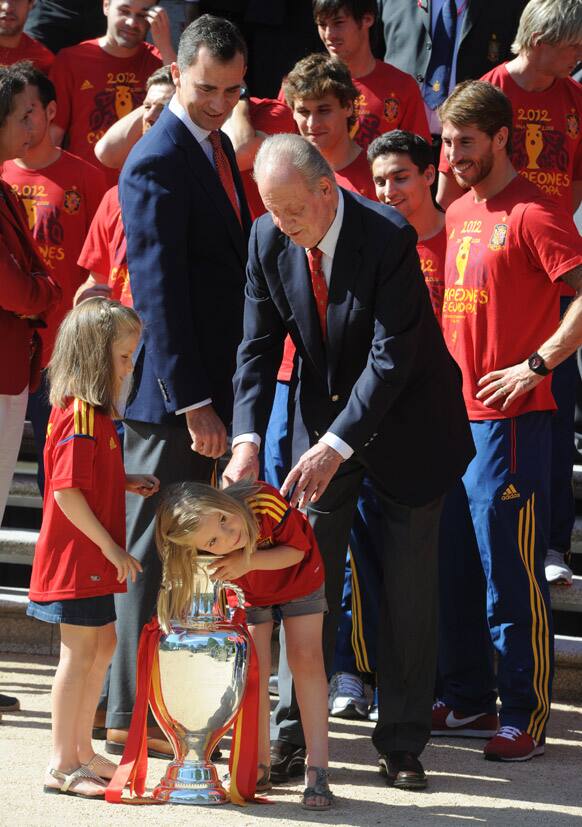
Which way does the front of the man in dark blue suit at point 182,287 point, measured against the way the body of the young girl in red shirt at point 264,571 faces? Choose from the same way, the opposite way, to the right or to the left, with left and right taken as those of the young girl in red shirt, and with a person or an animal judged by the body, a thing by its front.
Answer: to the left

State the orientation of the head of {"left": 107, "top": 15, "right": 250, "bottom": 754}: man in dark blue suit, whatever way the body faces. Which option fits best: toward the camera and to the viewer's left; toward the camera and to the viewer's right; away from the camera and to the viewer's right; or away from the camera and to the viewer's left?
toward the camera and to the viewer's right

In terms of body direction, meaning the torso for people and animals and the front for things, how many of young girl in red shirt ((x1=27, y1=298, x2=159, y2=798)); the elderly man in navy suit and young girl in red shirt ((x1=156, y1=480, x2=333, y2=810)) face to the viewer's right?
1

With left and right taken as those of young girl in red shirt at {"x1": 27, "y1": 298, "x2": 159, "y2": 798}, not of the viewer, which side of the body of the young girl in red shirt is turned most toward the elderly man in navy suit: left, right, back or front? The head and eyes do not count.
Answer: front

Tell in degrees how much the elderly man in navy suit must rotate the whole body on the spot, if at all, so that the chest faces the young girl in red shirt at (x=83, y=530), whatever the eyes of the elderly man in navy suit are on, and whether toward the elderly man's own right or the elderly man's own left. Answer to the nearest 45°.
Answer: approximately 45° to the elderly man's own right

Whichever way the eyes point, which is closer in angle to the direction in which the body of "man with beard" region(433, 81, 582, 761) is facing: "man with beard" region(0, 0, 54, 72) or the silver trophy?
the silver trophy

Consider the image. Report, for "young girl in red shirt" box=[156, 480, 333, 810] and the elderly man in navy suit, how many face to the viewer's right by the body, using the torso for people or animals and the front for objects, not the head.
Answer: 0

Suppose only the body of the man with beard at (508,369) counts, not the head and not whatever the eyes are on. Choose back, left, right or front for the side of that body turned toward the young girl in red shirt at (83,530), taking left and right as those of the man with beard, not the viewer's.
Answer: front

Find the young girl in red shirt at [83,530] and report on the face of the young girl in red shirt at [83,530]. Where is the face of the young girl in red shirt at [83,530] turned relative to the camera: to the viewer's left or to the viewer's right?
to the viewer's right

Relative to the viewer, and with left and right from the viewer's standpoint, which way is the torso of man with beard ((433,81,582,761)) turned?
facing the viewer and to the left of the viewer

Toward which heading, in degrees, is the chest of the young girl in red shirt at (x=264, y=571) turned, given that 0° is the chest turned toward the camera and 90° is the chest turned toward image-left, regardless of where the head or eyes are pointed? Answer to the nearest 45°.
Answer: approximately 45°

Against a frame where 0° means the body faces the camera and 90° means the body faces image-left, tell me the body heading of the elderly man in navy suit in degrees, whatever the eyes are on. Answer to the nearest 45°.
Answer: approximately 45°

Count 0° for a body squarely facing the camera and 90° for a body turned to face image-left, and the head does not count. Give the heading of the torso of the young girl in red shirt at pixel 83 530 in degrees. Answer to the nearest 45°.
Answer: approximately 270°

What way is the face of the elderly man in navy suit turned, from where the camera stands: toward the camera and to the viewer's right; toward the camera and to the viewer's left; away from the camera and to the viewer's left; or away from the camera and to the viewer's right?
toward the camera and to the viewer's left

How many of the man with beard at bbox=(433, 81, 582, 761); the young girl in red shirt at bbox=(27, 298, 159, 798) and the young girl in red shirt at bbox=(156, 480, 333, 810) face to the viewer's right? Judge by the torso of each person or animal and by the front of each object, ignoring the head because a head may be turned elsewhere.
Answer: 1
